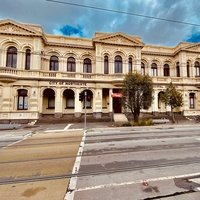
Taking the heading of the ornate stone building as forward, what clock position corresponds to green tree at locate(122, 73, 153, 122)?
The green tree is roughly at 10 o'clock from the ornate stone building.

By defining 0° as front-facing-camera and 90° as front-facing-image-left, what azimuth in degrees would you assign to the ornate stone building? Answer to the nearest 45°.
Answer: approximately 0°
